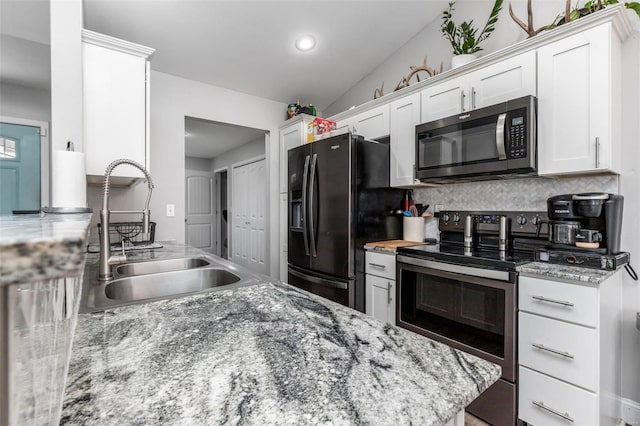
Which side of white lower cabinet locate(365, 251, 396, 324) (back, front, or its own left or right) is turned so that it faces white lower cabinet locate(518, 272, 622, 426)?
left

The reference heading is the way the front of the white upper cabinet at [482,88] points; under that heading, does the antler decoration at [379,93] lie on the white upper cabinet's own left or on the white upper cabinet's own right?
on the white upper cabinet's own right

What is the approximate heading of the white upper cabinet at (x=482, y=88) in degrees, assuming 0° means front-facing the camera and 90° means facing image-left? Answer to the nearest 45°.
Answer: approximately 45°

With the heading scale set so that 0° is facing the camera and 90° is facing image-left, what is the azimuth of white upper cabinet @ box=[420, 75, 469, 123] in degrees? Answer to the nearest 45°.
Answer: approximately 45°

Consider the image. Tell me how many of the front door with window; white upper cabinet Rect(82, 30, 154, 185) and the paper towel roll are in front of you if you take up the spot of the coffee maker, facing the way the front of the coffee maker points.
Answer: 3

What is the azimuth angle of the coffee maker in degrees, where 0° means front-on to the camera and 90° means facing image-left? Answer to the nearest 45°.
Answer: approximately 45°

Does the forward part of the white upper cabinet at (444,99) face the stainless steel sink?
yes

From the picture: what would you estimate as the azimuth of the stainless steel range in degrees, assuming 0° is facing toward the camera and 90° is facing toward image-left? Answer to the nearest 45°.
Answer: approximately 45°
